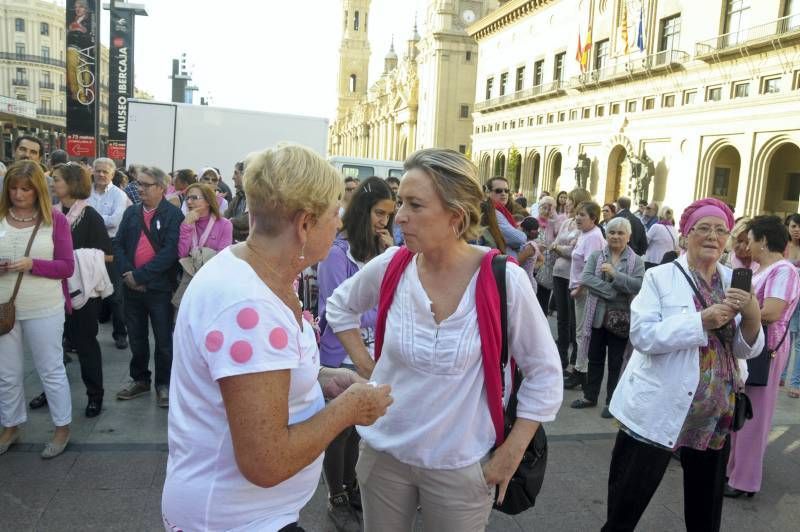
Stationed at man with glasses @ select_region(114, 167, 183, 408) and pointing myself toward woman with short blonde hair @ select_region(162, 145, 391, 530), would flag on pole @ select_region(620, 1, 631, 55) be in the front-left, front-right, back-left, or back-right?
back-left

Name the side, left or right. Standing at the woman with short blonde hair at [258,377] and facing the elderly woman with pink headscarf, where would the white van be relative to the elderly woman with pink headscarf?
left

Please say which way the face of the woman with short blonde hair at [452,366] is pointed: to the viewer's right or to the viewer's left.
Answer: to the viewer's left

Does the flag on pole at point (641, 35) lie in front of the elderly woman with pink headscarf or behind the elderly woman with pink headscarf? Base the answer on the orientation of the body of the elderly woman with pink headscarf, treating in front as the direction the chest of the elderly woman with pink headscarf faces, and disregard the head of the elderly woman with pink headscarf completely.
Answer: behind

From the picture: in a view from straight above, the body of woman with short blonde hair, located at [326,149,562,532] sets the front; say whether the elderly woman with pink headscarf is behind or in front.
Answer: behind

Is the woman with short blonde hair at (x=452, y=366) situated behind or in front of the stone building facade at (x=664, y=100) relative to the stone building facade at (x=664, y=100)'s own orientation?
in front

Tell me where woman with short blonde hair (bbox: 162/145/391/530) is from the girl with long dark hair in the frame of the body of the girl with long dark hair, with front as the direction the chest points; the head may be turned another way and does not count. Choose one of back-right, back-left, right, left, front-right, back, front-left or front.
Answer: front-right

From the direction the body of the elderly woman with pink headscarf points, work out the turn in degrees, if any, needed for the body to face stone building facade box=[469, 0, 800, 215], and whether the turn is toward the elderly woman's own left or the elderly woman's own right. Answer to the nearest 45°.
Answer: approximately 135° to the elderly woman's own left

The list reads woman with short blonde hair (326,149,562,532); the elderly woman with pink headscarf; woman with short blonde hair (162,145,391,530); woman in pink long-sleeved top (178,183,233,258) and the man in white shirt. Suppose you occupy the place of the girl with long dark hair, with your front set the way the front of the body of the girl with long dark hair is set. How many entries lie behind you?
2

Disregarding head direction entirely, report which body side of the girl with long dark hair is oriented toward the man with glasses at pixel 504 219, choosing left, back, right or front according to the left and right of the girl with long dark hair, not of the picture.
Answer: left
